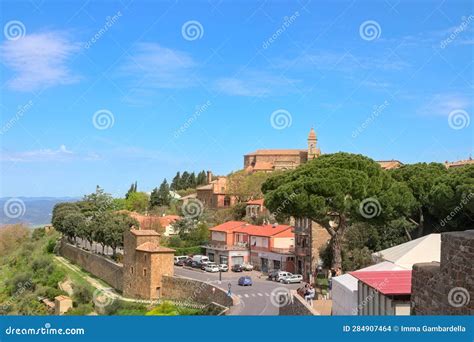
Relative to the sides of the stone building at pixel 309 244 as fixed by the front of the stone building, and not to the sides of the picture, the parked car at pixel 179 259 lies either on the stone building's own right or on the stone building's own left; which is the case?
on the stone building's own right

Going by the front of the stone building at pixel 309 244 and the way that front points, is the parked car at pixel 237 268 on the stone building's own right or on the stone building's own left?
on the stone building's own right

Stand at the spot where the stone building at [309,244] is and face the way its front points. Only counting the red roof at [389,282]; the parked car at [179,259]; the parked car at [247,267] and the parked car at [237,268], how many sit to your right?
3

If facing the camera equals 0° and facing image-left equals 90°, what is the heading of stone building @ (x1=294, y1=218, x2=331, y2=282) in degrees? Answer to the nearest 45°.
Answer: approximately 45°
